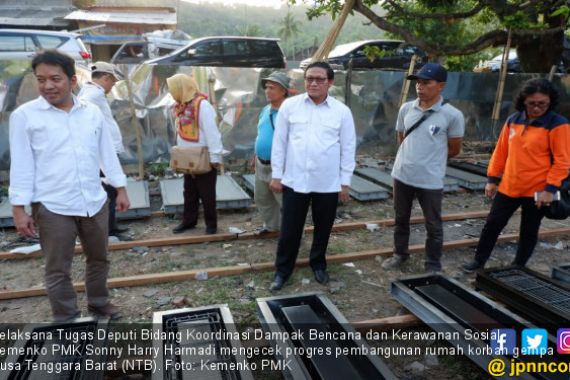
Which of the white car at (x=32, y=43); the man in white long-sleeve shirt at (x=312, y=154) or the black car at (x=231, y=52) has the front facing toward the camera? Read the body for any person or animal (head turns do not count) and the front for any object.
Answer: the man in white long-sleeve shirt

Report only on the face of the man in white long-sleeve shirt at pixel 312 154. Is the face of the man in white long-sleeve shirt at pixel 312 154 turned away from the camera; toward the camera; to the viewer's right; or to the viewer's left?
toward the camera

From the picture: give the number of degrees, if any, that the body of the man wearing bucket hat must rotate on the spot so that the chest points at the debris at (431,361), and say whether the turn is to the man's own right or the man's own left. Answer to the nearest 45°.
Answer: approximately 90° to the man's own left

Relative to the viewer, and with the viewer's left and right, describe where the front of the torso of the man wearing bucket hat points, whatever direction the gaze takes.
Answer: facing the viewer and to the left of the viewer

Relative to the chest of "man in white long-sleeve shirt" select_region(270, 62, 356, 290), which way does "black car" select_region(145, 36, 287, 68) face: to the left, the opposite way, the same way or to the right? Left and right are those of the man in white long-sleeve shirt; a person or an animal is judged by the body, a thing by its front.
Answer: to the right

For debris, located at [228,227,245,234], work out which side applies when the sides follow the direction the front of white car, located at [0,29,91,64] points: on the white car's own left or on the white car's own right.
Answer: on the white car's own left

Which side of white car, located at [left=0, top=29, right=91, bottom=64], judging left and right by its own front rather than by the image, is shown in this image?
left

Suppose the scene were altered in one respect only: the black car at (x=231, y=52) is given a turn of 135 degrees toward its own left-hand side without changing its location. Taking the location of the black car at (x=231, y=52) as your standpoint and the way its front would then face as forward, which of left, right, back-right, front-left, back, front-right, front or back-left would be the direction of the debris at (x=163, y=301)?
front-right

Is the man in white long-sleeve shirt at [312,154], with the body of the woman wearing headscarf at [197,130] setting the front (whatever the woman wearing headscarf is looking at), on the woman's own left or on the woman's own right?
on the woman's own left

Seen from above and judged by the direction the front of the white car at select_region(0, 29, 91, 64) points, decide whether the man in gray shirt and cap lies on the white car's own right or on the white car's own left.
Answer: on the white car's own left

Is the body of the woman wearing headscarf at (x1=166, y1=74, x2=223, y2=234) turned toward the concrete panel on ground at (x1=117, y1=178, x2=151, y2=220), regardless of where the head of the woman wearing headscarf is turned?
no

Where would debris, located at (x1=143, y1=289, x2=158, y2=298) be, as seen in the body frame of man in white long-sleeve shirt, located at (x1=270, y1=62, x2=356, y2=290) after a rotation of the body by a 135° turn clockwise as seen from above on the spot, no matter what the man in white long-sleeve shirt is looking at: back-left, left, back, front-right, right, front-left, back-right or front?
front-left

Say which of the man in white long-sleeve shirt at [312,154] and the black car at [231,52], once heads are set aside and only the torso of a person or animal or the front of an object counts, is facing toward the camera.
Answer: the man in white long-sleeve shirt

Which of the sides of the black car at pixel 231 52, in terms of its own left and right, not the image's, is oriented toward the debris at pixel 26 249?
left

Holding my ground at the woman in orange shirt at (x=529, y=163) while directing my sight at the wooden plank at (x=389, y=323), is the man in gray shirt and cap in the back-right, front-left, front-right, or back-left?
front-right
